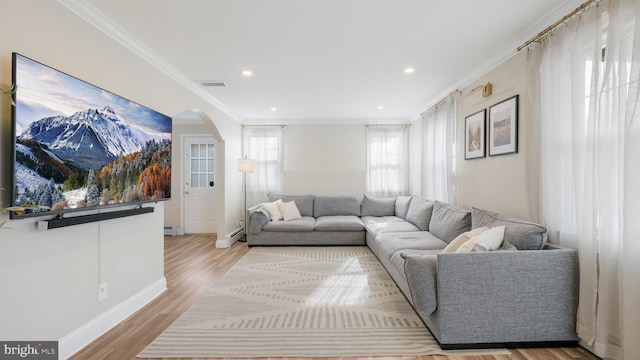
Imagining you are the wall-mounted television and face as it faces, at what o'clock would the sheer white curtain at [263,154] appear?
The sheer white curtain is roughly at 9 o'clock from the wall-mounted television.

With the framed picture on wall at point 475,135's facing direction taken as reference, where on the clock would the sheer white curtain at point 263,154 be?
The sheer white curtain is roughly at 2 o'clock from the framed picture on wall.

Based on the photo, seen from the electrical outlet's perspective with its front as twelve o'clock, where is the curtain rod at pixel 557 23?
The curtain rod is roughly at 12 o'clock from the electrical outlet.

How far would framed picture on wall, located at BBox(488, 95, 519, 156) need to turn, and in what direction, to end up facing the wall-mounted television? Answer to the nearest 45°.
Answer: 0° — it already faces it

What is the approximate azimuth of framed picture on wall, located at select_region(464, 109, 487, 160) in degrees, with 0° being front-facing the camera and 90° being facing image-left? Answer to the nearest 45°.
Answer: approximately 45°

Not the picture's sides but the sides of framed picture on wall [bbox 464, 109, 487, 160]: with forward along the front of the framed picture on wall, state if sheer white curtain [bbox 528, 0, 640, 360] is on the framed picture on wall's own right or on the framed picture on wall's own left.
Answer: on the framed picture on wall's own left

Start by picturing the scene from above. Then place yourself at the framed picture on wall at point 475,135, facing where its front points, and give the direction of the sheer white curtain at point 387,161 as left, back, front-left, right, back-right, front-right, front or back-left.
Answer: right

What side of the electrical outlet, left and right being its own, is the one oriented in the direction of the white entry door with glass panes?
left

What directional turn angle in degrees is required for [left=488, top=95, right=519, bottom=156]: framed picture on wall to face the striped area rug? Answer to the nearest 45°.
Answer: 0° — it already faces it

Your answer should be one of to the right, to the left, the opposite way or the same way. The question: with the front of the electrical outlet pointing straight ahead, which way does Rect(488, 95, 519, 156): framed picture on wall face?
the opposite way

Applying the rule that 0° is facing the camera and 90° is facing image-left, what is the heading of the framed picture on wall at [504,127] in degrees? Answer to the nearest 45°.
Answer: approximately 45°

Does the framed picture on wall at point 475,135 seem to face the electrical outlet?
yes

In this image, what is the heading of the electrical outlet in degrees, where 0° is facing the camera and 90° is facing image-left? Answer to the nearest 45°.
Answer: approximately 315°

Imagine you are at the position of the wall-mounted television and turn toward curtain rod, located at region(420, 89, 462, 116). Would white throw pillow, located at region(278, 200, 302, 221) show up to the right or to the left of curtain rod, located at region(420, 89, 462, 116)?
left
